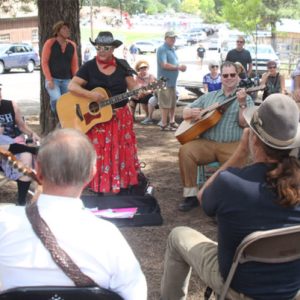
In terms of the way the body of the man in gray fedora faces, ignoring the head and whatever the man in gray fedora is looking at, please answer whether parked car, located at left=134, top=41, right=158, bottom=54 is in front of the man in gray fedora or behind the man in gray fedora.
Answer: in front

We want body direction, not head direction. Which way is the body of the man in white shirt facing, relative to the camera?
away from the camera

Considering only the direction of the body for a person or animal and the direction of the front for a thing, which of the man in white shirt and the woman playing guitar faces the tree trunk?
the man in white shirt

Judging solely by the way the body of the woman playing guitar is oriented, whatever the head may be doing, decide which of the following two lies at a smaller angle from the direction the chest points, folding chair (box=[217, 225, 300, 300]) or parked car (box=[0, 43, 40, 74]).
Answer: the folding chair

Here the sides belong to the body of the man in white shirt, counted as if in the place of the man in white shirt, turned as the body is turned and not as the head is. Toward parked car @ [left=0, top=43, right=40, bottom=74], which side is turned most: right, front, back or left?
front

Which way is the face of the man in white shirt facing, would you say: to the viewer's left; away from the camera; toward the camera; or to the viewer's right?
away from the camera

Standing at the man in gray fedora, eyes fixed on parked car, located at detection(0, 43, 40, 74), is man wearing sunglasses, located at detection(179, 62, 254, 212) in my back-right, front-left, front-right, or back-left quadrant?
front-right

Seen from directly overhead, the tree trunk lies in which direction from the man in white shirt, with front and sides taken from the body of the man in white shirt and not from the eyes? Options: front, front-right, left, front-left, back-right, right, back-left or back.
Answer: front

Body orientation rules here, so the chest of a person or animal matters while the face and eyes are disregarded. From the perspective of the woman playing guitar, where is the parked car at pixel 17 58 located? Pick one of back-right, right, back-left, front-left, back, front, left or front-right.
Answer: back

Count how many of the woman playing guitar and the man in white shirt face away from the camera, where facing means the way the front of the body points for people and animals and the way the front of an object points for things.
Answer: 1

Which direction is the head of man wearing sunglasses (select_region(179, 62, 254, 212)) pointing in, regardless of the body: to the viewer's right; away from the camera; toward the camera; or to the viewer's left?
toward the camera

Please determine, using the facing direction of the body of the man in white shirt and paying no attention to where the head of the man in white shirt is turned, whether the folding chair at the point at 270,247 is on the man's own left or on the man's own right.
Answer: on the man's own right

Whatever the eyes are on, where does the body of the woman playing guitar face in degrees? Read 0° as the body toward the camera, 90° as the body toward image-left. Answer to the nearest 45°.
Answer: approximately 0°

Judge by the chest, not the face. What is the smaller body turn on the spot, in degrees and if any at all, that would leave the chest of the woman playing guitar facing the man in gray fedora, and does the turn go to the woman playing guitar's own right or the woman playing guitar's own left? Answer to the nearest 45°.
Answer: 0° — they already face them

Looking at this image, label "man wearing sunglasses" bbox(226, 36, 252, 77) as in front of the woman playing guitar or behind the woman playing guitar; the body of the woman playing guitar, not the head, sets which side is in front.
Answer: behind

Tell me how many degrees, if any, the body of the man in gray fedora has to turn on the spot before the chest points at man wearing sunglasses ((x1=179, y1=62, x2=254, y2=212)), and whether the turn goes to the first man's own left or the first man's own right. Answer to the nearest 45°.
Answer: approximately 45° to the first man's own right

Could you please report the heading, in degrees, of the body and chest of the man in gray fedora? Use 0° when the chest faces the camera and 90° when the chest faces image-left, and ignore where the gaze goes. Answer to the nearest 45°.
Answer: approximately 135°

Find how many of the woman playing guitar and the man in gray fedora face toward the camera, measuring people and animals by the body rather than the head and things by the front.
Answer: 1

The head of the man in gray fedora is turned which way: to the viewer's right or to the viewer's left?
to the viewer's left
